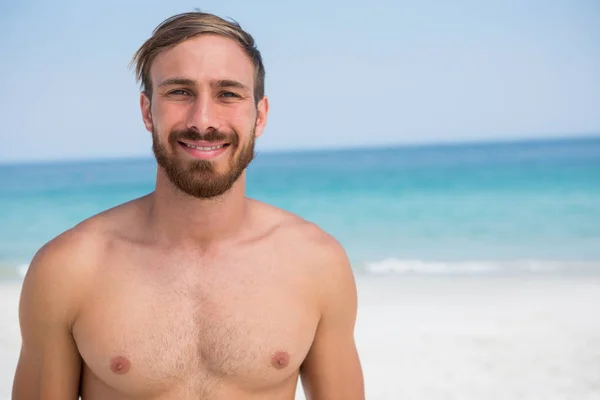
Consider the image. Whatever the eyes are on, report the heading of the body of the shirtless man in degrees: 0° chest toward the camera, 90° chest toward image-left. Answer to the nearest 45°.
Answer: approximately 0°
